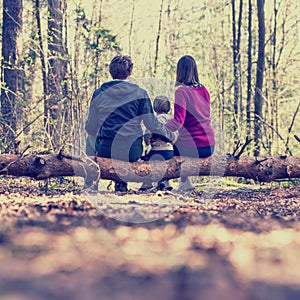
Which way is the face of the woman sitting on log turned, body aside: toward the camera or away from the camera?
away from the camera

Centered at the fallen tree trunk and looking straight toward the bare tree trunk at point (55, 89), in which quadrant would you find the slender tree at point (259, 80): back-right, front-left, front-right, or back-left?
front-right

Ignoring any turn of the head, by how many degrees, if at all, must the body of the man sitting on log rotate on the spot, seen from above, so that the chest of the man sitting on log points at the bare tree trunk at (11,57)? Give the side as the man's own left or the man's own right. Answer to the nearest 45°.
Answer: approximately 45° to the man's own left

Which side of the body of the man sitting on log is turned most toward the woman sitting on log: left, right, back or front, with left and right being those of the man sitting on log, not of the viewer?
right

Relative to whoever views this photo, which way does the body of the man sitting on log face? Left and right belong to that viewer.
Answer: facing away from the viewer

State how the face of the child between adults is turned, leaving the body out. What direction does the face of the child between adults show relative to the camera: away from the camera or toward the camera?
away from the camera

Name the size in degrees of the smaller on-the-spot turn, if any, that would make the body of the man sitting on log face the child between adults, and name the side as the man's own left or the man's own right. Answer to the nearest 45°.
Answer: approximately 90° to the man's own right

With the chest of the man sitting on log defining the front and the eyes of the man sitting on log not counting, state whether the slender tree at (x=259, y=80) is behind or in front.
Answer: in front

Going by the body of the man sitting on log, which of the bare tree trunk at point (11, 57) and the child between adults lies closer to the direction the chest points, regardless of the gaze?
the bare tree trunk
